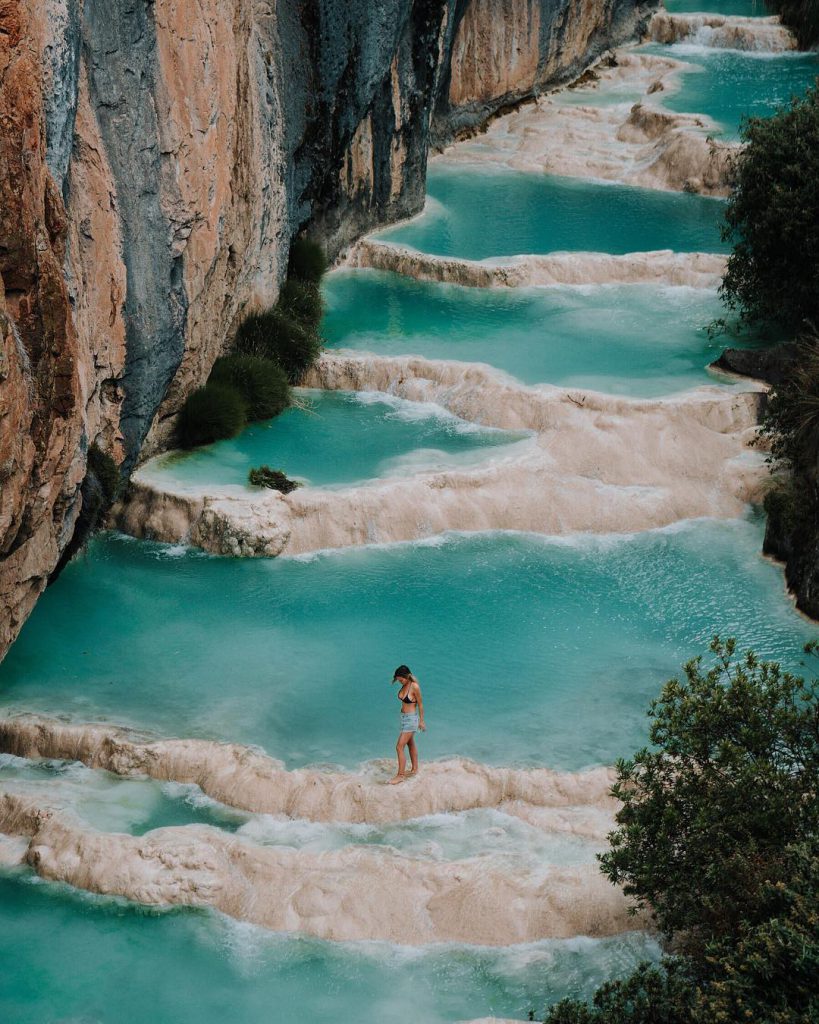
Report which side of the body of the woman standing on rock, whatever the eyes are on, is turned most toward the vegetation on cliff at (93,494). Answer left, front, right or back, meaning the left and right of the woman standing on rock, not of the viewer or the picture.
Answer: right

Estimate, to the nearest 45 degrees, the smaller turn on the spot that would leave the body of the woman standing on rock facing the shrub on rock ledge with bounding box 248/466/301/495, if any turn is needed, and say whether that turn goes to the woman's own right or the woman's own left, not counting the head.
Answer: approximately 135° to the woman's own right

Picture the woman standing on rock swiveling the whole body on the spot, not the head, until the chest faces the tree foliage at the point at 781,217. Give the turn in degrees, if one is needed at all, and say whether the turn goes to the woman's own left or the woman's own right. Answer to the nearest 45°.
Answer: approximately 180°

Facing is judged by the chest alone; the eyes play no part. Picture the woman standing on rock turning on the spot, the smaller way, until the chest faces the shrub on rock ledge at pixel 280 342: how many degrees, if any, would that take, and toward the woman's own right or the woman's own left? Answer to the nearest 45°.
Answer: approximately 135° to the woman's own right

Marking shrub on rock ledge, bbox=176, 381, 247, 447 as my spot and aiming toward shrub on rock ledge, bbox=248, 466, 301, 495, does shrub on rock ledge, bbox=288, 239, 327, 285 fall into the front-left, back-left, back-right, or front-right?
back-left

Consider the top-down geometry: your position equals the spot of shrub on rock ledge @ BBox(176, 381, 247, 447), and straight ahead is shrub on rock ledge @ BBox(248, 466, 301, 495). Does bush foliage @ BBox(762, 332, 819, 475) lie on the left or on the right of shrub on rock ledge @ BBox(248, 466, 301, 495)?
left

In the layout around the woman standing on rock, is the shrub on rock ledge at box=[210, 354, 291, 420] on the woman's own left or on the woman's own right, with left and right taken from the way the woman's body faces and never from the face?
on the woman's own right

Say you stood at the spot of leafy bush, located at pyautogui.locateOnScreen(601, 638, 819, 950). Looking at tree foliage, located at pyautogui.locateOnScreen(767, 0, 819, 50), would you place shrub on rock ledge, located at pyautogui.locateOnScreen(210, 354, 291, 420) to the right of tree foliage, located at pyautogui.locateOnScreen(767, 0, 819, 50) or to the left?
left

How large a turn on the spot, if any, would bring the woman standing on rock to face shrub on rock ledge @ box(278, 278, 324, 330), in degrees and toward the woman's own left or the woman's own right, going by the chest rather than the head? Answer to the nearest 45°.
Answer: approximately 135° to the woman's own right

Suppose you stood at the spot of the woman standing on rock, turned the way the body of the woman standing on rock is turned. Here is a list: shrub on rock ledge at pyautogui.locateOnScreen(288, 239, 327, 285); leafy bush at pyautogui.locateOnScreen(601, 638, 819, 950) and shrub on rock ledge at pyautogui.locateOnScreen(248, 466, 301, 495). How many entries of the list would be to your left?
1

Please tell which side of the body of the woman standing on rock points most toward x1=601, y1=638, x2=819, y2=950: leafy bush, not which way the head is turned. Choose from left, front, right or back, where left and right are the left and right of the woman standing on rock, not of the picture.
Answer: left

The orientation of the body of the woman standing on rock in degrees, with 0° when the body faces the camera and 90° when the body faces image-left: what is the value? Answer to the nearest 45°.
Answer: approximately 45°

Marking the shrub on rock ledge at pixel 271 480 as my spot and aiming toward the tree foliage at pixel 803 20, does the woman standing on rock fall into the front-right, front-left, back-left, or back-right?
back-right
